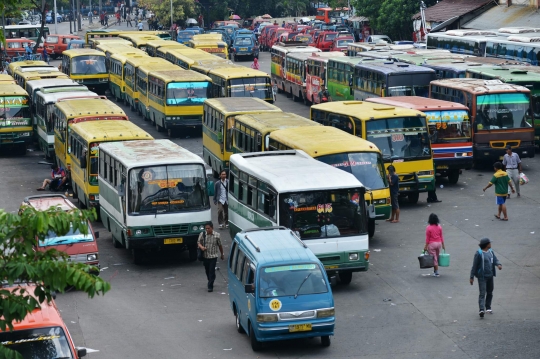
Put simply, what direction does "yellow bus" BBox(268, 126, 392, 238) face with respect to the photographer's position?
facing the viewer and to the right of the viewer

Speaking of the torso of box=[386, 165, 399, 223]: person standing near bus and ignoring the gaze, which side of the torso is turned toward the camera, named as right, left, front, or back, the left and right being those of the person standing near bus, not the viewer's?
left

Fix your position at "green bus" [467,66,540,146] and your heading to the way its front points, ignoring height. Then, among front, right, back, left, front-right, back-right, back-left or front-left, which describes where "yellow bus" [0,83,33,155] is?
back-right

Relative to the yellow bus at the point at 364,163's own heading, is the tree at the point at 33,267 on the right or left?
on its right

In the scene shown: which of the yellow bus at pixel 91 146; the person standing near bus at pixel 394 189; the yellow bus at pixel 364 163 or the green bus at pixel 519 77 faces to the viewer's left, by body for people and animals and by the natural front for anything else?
the person standing near bus

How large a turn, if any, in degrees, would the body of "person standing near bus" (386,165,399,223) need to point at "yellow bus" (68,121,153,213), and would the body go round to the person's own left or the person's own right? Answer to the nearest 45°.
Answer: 0° — they already face it

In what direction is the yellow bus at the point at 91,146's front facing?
toward the camera

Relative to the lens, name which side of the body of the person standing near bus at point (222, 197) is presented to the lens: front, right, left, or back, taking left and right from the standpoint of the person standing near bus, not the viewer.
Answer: front

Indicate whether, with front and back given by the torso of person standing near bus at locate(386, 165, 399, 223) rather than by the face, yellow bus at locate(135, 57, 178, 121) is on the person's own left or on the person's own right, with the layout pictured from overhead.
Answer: on the person's own right

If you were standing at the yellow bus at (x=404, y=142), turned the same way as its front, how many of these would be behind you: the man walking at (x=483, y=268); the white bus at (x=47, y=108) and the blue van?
1

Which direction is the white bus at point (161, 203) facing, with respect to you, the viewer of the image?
facing the viewer

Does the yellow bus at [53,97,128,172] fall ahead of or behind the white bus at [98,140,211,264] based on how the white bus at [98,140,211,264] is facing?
behind
